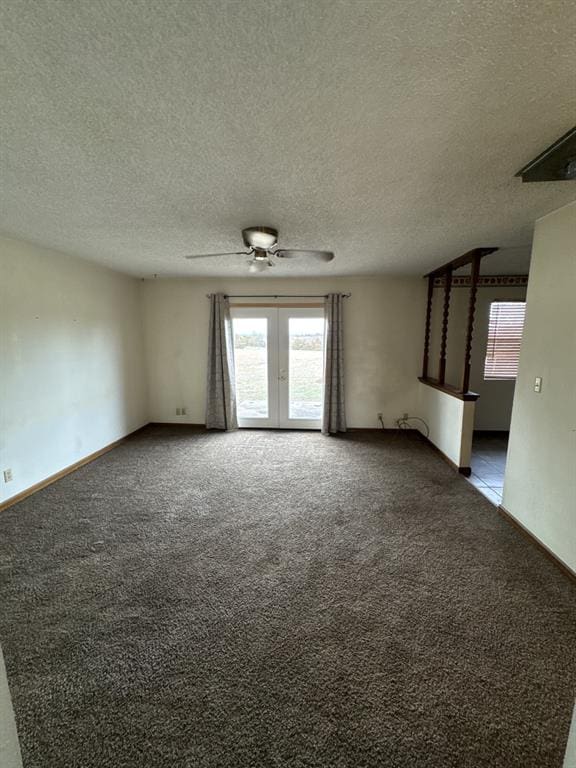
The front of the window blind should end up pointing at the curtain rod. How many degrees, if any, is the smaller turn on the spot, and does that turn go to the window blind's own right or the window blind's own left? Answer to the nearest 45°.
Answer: approximately 45° to the window blind's own right

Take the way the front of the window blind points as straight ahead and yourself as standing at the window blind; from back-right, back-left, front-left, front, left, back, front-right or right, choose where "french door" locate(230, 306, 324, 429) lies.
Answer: front-right

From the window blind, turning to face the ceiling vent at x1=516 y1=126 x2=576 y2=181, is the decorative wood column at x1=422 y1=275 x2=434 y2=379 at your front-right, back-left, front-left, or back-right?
front-right

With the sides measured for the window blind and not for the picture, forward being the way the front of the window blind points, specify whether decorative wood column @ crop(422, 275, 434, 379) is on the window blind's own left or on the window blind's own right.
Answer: on the window blind's own right

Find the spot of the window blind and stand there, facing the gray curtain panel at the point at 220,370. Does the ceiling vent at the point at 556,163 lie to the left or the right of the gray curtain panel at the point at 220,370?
left

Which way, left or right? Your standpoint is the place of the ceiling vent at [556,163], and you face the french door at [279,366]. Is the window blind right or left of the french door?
right

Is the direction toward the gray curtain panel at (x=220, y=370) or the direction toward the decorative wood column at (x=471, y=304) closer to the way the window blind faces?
the decorative wood column

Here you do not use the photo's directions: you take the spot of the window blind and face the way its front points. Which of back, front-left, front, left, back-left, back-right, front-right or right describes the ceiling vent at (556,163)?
front

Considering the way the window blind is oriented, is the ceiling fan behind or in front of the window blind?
in front

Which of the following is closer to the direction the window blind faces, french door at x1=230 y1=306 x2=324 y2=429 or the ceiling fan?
the ceiling fan

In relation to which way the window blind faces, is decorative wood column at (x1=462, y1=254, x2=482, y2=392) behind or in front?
in front

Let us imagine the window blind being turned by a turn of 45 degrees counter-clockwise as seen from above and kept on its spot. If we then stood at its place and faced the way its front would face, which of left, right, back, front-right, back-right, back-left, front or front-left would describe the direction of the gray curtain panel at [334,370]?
right

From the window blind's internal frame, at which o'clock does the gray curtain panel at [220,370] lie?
The gray curtain panel is roughly at 2 o'clock from the window blind.

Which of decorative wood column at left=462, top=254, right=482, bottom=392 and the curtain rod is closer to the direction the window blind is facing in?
the decorative wood column

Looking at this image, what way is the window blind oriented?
toward the camera
